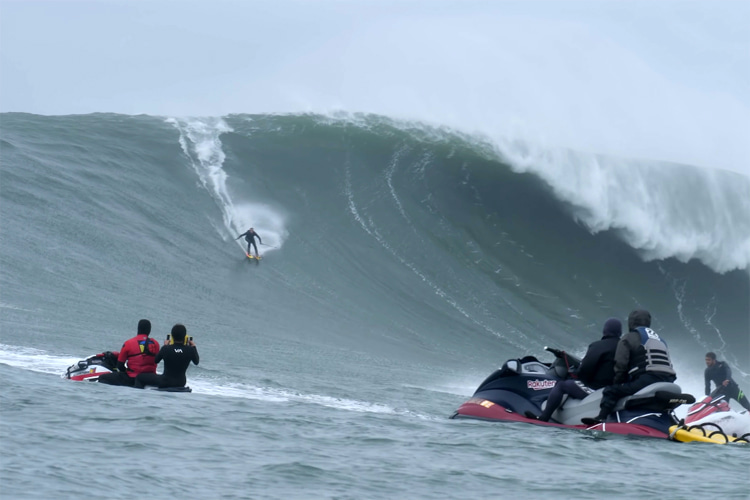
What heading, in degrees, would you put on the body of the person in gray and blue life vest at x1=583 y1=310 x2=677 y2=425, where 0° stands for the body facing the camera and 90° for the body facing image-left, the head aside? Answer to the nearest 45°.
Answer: approximately 135°

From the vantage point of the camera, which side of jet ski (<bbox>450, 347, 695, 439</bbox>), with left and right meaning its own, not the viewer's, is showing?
left

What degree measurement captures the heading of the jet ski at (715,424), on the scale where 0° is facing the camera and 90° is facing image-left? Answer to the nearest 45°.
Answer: approximately 90°

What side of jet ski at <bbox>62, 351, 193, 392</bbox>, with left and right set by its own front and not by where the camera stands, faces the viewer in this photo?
left

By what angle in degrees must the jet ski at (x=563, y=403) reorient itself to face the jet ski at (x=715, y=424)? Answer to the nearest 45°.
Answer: approximately 180°

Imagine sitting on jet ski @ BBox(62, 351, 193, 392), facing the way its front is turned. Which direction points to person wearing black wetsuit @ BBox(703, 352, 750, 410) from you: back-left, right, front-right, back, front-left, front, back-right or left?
back

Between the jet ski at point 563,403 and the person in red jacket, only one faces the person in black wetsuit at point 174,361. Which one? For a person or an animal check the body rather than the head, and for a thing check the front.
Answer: the jet ski

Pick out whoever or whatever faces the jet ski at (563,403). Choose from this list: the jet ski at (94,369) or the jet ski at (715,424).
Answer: the jet ski at (715,424)
